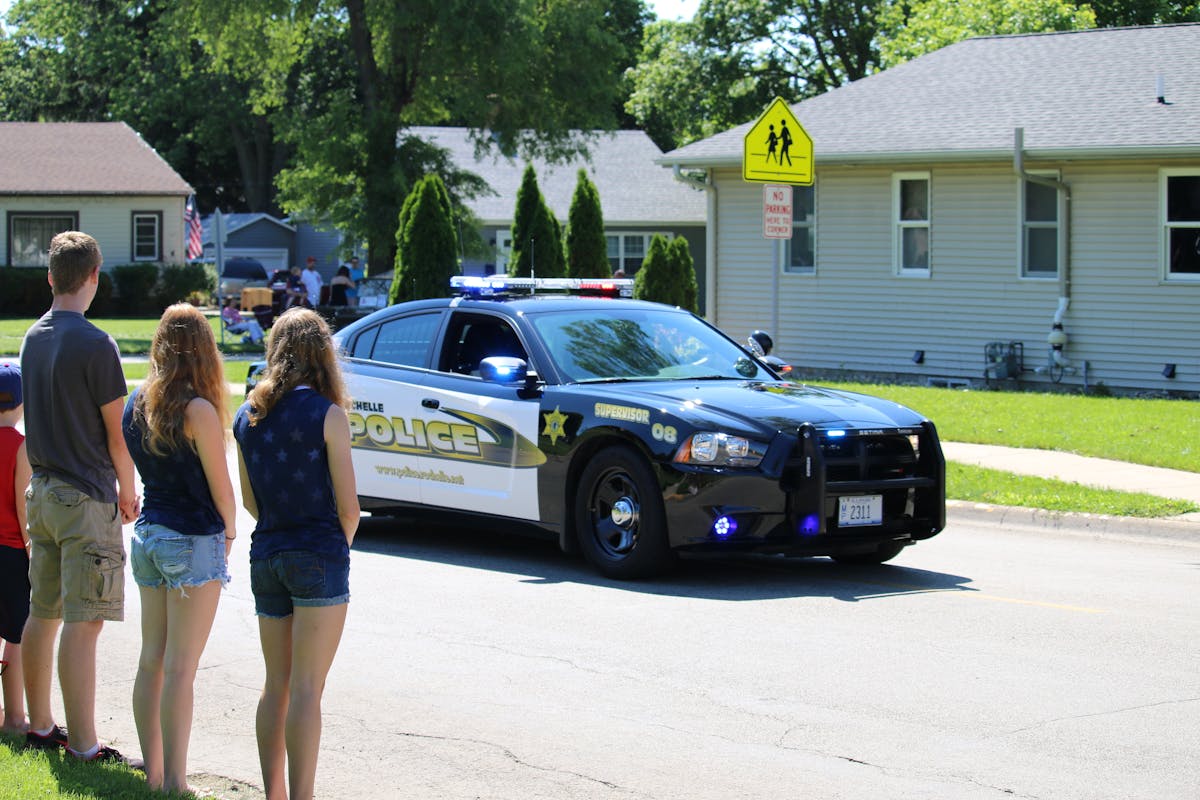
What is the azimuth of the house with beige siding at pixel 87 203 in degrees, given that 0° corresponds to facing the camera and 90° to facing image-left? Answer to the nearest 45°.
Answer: approximately 0°

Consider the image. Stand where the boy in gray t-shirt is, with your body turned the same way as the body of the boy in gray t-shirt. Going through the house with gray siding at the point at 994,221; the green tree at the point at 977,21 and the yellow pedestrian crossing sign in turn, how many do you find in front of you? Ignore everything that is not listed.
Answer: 3

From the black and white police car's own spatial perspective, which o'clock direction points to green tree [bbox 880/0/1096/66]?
The green tree is roughly at 8 o'clock from the black and white police car.

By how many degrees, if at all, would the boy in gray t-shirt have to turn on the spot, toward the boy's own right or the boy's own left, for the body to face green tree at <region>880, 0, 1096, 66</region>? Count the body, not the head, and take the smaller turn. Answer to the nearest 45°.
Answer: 0° — they already face it

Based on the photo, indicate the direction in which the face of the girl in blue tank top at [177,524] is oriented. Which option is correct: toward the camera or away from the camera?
away from the camera

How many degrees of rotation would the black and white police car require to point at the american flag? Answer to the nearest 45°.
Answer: approximately 135° to its left

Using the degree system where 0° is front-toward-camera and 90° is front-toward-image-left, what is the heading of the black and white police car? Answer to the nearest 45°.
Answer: approximately 315°

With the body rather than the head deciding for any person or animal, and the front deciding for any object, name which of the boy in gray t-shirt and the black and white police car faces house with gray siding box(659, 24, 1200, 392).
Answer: the boy in gray t-shirt

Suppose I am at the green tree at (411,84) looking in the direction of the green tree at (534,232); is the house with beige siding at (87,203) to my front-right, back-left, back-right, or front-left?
back-right
